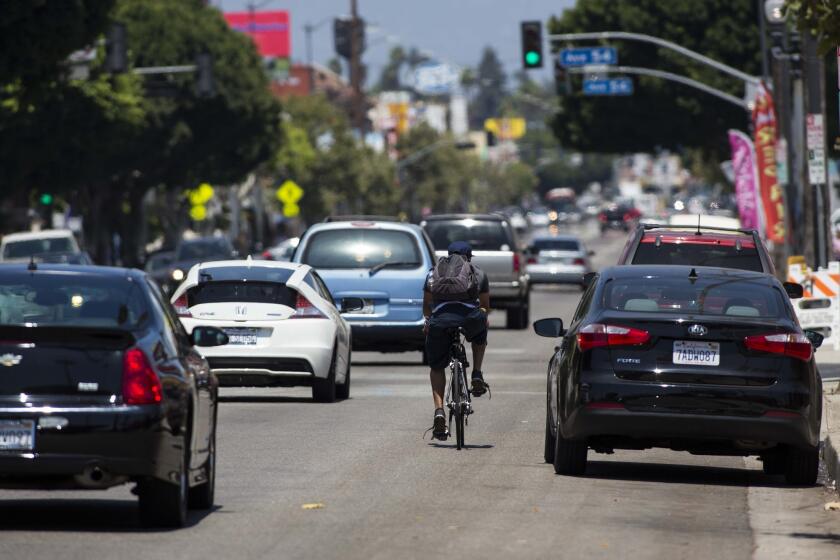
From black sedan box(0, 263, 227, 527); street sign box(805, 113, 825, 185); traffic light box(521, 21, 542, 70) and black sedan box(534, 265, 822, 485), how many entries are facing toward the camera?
2

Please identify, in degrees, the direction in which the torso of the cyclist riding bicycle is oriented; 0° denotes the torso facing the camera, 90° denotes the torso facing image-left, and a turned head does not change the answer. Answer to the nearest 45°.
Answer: approximately 180°

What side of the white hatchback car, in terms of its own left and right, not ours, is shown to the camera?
back

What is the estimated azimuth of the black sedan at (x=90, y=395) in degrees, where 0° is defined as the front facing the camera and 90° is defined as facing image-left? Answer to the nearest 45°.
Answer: approximately 180°

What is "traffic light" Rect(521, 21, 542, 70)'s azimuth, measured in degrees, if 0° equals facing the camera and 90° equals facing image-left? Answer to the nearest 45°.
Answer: approximately 0°

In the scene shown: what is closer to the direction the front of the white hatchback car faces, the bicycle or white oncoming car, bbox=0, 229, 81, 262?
the white oncoming car

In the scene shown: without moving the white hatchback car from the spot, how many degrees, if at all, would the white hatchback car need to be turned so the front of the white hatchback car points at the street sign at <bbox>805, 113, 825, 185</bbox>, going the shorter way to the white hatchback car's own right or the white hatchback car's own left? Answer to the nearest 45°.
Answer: approximately 45° to the white hatchback car's own right

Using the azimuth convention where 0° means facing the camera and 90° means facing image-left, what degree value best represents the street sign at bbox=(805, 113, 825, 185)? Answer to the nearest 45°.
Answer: approximately 0°

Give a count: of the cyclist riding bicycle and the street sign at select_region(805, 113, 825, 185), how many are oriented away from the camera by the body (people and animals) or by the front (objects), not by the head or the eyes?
1

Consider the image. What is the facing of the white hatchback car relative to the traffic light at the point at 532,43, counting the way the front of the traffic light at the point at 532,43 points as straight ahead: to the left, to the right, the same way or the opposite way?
the opposite way

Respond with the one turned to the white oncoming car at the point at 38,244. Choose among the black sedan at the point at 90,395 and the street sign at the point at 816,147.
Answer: the black sedan
